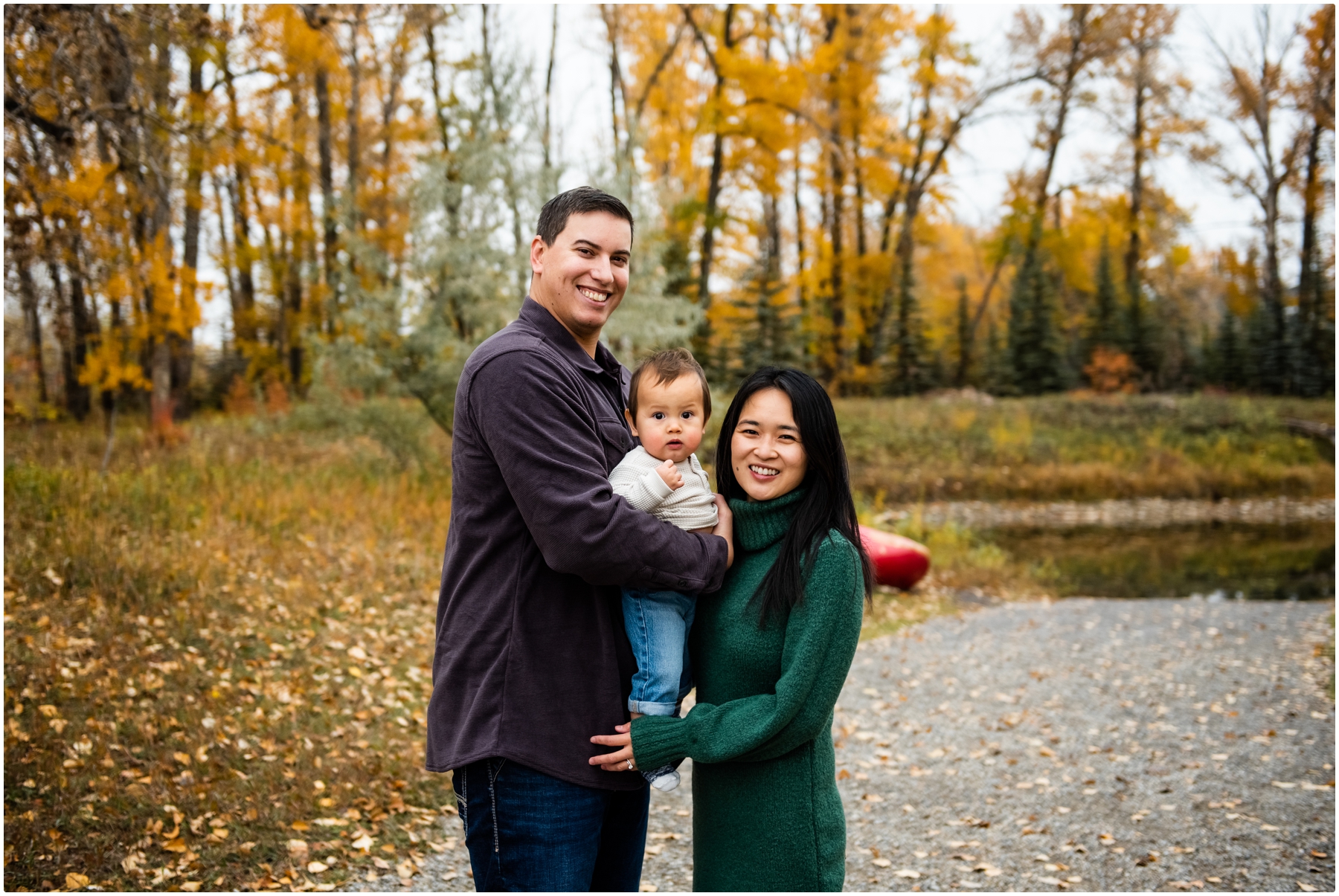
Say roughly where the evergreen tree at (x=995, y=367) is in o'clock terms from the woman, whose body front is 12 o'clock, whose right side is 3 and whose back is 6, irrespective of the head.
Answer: The evergreen tree is roughly at 5 o'clock from the woman.

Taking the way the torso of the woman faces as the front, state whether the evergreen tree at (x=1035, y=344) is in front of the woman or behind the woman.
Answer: behind

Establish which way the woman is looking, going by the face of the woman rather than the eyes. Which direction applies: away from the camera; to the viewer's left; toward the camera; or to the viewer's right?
toward the camera

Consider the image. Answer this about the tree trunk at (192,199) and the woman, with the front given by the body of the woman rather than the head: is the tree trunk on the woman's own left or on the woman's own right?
on the woman's own right

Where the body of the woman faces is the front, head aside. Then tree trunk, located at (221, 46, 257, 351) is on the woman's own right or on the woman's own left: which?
on the woman's own right

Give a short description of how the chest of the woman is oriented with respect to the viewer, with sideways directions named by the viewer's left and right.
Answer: facing the viewer and to the left of the viewer

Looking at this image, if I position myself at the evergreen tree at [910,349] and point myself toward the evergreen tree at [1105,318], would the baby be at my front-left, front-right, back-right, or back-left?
back-right

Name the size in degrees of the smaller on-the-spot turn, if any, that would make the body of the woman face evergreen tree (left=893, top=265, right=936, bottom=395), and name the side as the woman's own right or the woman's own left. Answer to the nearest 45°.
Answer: approximately 135° to the woman's own right

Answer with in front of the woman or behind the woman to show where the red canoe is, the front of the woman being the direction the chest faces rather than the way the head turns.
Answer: behind

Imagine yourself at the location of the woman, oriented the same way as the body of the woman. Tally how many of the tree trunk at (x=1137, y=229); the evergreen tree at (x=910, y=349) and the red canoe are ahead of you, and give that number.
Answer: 0

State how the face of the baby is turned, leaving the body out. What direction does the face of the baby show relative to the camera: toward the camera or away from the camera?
toward the camera

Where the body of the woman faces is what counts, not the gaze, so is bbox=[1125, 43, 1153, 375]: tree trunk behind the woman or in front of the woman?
behind

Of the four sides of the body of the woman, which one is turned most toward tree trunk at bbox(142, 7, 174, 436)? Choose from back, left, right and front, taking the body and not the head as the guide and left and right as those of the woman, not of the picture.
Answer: right
